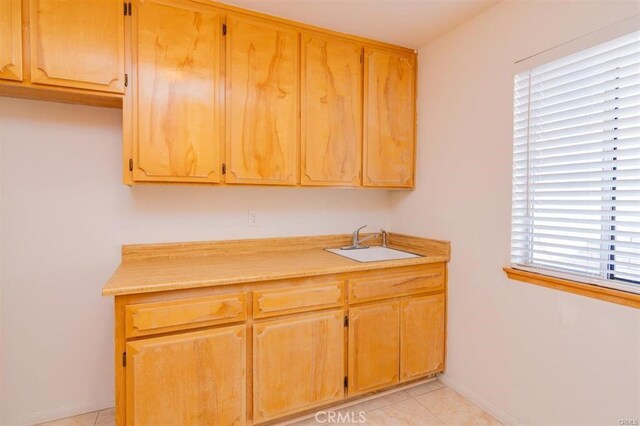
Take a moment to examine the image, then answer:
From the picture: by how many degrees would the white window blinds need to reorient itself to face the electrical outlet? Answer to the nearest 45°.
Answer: approximately 45° to its right

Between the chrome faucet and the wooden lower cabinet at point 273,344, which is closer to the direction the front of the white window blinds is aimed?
the wooden lower cabinet

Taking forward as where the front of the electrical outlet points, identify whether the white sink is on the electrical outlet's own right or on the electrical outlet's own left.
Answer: on the electrical outlet's own left

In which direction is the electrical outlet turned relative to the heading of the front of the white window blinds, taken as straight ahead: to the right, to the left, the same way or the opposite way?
to the left

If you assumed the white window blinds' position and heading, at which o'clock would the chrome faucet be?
The chrome faucet is roughly at 2 o'clock from the white window blinds.

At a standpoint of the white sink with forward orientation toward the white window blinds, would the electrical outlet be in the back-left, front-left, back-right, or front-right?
back-right

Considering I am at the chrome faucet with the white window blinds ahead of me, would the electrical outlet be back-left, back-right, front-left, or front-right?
back-right

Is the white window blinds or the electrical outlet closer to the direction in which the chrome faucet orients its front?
the white window blinds

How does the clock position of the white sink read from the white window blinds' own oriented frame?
The white sink is roughly at 2 o'clock from the white window blinds.

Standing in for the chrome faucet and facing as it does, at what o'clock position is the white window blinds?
The white window blinds is roughly at 12 o'clock from the chrome faucet.

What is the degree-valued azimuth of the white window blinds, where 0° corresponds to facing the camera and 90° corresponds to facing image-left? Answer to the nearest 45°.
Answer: approximately 45°

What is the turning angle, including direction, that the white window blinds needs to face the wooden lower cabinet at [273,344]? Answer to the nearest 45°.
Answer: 0° — it already faces it
